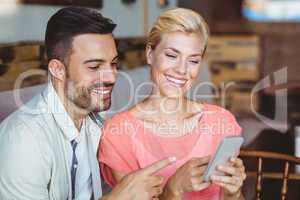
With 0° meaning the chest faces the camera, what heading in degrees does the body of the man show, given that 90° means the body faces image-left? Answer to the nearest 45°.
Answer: approximately 315°

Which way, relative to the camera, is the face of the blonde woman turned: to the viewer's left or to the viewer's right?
to the viewer's right
